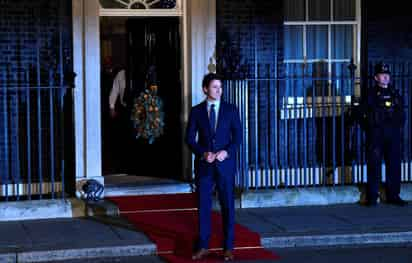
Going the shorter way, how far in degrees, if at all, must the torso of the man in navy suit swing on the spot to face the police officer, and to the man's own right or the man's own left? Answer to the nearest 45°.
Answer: approximately 135° to the man's own left

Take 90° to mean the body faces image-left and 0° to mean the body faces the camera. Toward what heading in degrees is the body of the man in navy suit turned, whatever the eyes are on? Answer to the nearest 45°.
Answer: approximately 0°

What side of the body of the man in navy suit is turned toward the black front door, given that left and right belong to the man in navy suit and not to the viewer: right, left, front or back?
back

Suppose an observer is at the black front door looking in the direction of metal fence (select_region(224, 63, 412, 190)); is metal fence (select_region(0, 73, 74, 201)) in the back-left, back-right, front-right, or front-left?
back-right

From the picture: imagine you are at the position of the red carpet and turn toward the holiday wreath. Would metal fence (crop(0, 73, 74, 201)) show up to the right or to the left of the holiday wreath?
left

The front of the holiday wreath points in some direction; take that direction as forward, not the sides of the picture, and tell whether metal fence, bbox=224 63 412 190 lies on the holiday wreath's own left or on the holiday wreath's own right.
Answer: on the holiday wreath's own left

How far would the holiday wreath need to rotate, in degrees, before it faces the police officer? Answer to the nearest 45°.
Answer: approximately 135° to its left

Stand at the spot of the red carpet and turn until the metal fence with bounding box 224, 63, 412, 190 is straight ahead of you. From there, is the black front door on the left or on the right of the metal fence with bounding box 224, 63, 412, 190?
left
